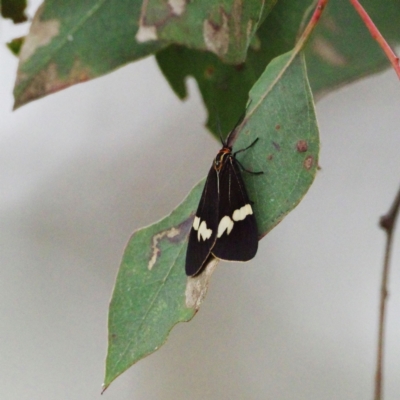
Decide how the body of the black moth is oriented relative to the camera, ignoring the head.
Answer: away from the camera
